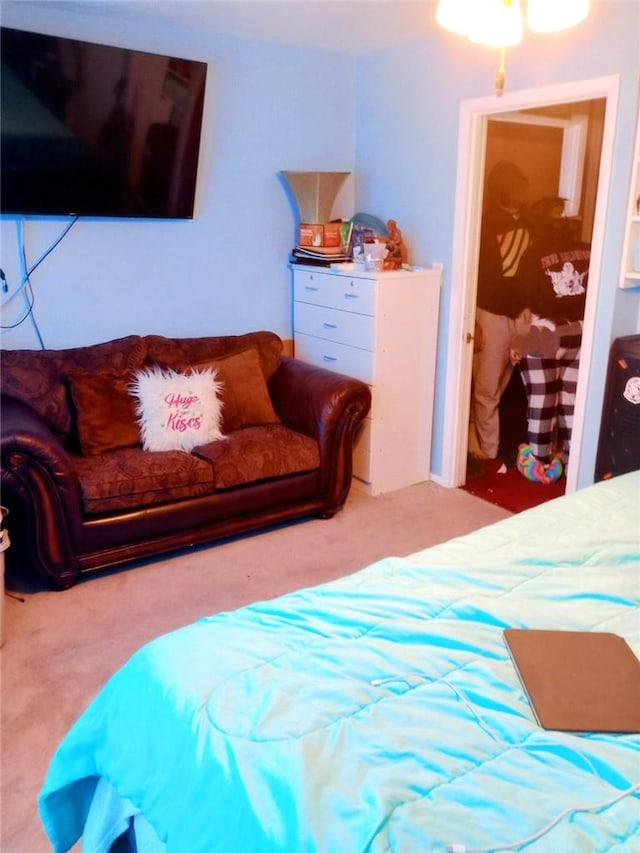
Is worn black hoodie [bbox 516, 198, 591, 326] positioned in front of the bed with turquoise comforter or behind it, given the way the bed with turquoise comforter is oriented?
behind

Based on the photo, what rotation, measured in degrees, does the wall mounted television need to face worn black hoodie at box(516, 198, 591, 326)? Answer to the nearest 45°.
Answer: approximately 45° to its left

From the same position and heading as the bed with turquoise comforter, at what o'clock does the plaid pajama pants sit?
The plaid pajama pants is roughly at 5 o'clock from the bed with turquoise comforter.

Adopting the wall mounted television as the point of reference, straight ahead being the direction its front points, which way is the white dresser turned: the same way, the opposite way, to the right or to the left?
to the right

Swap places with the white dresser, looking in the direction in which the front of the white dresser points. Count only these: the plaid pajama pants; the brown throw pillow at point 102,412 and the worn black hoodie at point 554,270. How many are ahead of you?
1

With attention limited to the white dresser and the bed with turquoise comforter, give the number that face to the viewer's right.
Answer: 0

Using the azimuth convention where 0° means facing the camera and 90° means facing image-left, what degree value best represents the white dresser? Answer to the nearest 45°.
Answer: approximately 45°

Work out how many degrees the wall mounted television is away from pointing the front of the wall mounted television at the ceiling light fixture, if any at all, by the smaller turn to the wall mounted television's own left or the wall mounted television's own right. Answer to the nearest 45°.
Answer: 0° — it already faces it

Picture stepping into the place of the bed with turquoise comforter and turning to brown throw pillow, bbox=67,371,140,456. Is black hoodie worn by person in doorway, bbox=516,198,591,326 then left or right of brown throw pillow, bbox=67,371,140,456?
right

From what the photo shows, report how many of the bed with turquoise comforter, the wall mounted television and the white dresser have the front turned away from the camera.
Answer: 0

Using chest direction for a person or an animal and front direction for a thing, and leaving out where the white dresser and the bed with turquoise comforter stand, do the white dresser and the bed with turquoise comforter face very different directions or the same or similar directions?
same or similar directions

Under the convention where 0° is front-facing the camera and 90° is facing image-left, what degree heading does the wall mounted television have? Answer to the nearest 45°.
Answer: approximately 315°

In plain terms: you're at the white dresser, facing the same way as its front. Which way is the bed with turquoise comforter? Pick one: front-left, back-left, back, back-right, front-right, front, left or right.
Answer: front-left

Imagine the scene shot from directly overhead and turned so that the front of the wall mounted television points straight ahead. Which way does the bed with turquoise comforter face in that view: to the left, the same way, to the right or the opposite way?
to the right
